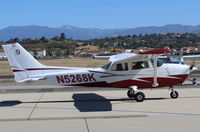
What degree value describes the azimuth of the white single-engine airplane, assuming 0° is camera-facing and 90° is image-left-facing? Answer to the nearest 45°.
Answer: approximately 270°
